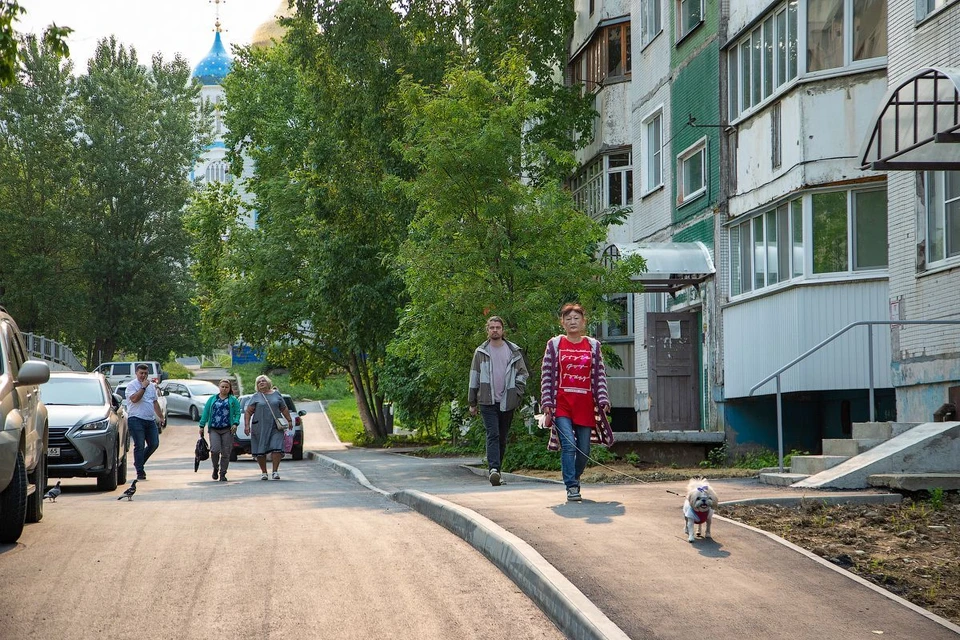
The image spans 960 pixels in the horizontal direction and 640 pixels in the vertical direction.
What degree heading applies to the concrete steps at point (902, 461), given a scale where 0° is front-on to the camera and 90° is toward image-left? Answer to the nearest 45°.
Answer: approximately 90°

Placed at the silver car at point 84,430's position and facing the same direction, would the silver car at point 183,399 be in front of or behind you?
behind

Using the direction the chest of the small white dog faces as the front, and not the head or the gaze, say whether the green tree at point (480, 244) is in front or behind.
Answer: behind

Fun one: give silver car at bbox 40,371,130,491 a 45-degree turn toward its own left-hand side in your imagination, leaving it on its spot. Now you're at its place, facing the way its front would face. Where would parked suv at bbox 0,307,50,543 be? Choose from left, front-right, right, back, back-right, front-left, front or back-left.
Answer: front-right

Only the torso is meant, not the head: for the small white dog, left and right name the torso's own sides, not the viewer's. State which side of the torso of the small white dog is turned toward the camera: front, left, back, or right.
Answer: front

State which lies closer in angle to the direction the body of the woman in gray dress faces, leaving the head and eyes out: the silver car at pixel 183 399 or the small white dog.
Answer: the small white dog

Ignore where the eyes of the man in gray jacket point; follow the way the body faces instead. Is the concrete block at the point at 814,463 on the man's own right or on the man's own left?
on the man's own left

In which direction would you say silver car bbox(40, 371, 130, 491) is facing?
toward the camera

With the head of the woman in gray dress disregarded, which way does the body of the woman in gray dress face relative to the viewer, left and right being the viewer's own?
facing the viewer

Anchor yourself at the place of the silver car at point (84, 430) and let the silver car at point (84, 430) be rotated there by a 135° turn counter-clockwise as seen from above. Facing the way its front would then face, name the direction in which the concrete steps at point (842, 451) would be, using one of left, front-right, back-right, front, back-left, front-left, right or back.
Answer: right

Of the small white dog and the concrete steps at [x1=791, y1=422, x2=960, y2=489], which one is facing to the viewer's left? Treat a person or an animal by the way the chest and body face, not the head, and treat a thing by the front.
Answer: the concrete steps
